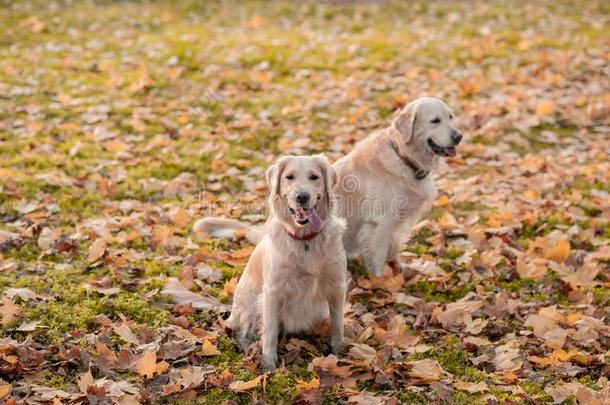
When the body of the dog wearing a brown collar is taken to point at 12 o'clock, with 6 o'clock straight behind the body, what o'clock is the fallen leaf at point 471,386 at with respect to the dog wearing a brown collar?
The fallen leaf is roughly at 3 o'clock from the dog wearing a brown collar.

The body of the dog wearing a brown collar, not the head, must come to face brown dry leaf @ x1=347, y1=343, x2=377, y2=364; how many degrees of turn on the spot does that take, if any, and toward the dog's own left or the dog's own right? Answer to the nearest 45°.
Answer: approximately 90° to the dog's own right

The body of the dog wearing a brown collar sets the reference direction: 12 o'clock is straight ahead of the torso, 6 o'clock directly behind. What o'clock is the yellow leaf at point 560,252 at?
The yellow leaf is roughly at 10 o'clock from the dog wearing a brown collar.

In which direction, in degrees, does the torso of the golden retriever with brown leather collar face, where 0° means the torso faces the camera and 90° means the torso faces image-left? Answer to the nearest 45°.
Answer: approximately 270°

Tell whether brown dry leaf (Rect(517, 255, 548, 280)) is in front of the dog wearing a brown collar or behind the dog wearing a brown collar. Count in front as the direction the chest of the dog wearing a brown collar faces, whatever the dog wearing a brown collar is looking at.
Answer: in front

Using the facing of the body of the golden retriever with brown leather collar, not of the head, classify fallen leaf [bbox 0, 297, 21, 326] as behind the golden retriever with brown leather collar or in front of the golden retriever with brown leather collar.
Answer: behind

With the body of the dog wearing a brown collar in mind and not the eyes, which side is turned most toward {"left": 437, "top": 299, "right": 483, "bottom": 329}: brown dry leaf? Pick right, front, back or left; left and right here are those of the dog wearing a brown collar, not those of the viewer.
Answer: front

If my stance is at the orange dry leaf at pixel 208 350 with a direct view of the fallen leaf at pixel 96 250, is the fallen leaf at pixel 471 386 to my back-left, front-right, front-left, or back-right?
back-right
